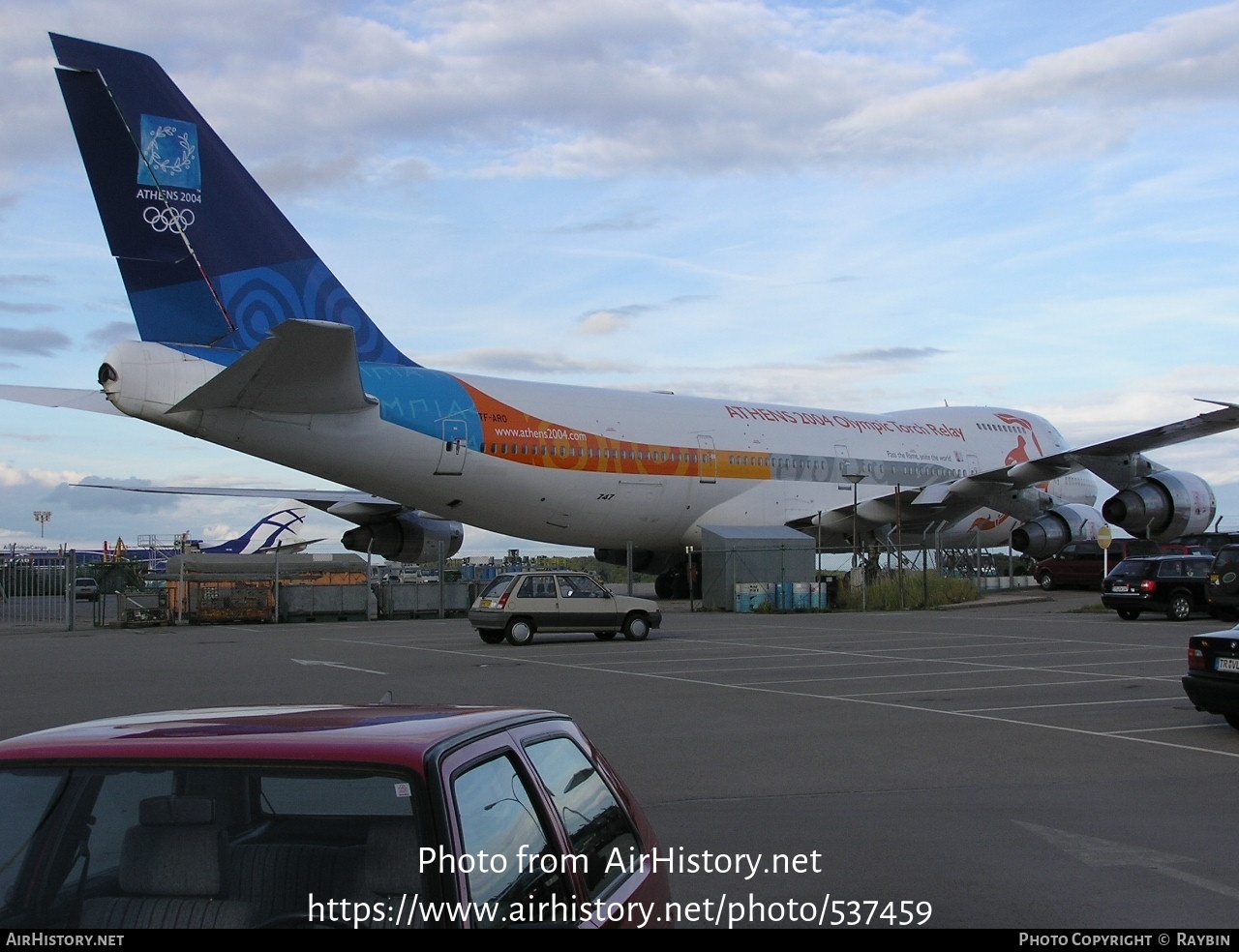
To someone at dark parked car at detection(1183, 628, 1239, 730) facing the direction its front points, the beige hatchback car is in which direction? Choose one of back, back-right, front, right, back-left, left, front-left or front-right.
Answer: left

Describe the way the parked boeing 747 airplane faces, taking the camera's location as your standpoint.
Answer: facing away from the viewer and to the right of the viewer

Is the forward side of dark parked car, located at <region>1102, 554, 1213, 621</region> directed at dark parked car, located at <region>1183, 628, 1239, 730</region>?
no

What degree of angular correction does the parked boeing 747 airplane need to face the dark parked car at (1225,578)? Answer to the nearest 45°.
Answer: approximately 45° to its right

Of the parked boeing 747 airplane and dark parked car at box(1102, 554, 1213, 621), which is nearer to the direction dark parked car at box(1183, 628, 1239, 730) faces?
the dark parked car

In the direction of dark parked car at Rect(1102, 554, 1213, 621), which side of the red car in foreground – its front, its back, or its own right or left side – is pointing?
back

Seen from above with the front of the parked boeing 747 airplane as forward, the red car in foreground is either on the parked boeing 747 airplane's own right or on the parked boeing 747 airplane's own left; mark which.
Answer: on the parked boeing 747 airplane's own right

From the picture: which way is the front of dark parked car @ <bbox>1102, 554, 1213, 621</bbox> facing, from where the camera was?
facing away from the viewer and to the right of the viewer

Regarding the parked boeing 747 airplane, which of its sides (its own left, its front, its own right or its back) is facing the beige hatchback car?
right

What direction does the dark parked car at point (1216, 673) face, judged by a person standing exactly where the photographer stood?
facing away from the viewer and to the right of the viewer

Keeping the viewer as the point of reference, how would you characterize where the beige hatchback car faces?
facing away from the viewer and to the right of the viewer

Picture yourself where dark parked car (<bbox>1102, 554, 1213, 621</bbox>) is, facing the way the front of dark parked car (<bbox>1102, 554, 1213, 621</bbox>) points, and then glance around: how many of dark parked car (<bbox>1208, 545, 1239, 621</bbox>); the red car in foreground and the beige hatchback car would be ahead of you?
0

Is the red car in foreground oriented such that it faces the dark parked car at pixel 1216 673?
no

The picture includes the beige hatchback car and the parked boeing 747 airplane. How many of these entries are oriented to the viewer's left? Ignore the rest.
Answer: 0

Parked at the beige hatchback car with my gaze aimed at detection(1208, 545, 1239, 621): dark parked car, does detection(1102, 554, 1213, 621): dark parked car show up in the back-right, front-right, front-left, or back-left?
front-left

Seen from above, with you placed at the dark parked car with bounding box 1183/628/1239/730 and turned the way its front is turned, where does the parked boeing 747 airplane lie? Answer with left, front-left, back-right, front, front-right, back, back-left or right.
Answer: left

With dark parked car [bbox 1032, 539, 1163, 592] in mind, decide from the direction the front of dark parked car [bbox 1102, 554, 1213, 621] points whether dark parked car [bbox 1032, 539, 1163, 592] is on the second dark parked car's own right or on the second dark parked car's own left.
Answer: on the second dark parked car's own left

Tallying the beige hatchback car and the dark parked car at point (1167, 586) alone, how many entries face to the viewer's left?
0

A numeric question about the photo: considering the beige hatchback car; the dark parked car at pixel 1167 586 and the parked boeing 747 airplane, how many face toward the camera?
0

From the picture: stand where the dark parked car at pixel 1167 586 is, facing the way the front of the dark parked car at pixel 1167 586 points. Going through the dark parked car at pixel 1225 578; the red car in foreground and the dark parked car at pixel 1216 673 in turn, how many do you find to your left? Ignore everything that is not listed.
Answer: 0

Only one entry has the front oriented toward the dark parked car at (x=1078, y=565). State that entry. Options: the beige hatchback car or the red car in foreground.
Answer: the beige hatchback car
